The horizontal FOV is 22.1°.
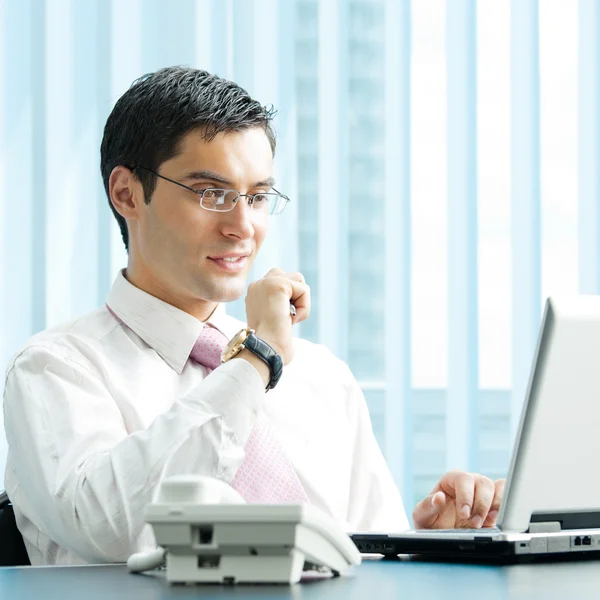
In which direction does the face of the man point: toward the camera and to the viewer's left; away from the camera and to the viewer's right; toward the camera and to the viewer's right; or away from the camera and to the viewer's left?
toward the camera and to the viewer's right

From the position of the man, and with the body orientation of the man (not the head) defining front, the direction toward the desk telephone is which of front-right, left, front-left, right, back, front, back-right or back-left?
front-right

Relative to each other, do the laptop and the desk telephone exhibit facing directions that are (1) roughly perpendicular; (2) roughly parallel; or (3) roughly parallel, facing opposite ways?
roughly perpendicular

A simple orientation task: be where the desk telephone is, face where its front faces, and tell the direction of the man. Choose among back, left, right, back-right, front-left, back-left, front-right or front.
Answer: front-left

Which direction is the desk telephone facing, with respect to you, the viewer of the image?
facing away from the viewer and to the right of the viewer

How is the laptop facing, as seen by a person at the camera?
facing away from the viewer and to the left of the viewer

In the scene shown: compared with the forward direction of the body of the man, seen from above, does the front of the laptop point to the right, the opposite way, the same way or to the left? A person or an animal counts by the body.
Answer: the opposite way
